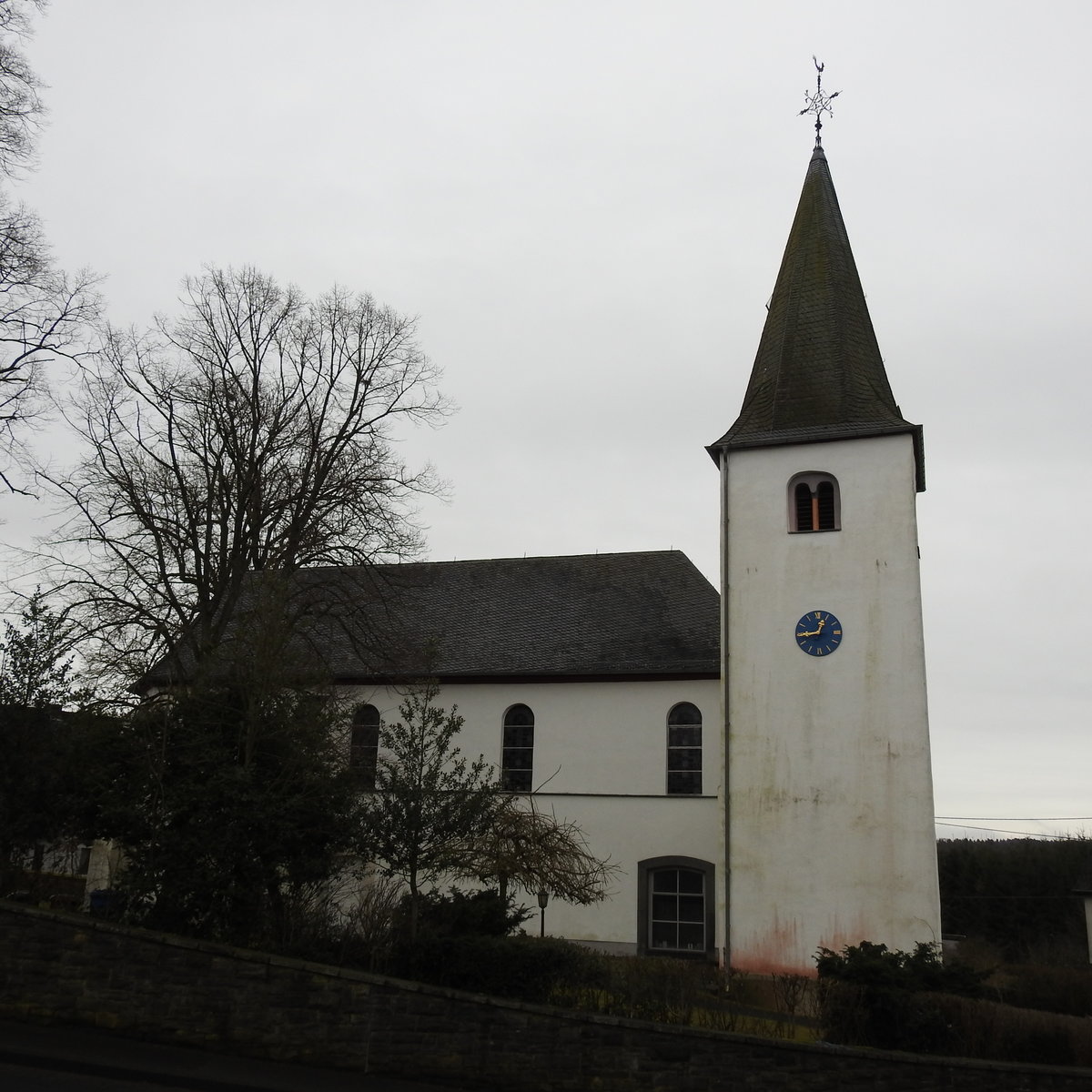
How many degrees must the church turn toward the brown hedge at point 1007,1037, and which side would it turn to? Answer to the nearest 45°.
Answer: approximately 90° to its right

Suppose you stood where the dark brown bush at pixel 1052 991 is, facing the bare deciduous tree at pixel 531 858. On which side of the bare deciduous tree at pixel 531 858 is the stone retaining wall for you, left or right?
left

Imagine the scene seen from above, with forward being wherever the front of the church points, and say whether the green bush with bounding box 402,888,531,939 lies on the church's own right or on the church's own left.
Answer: on the church's own right

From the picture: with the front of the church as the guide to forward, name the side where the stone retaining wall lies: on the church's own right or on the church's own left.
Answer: on the church's own right

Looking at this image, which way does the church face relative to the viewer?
to the viewer's right
